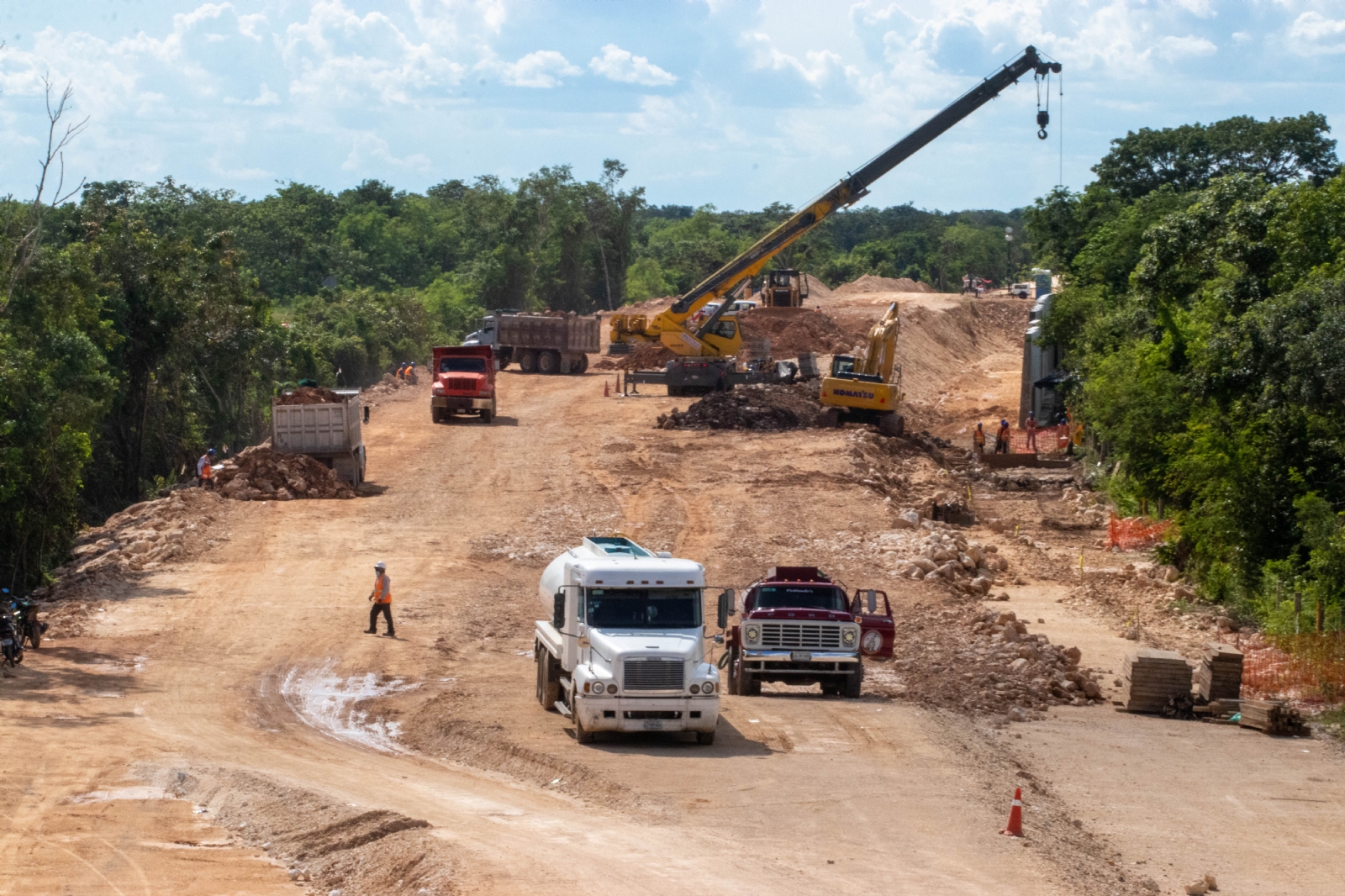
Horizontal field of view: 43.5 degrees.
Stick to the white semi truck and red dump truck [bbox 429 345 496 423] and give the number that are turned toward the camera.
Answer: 2

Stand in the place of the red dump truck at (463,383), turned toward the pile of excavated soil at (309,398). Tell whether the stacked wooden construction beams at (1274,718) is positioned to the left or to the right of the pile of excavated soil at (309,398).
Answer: left

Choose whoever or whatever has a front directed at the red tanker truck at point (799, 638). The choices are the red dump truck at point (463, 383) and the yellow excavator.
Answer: the red dump truck at point (463, 383)

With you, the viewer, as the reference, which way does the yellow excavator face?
facing away from the viewer and to the right of the viewer

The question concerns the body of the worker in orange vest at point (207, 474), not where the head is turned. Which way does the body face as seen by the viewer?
to the viewer's right

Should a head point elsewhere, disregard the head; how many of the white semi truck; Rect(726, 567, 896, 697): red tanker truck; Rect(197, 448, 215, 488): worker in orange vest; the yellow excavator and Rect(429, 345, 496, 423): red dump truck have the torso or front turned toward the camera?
3

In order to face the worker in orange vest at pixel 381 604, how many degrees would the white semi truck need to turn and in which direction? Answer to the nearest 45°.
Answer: approximately 135° to its right

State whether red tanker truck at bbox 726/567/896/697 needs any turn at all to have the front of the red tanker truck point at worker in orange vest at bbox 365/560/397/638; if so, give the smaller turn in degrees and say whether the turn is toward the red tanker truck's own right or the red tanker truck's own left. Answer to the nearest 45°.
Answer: approximately 135° to the red tanker truck's own right

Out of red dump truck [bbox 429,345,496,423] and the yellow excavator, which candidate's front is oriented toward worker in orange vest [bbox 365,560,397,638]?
the red dump truck
